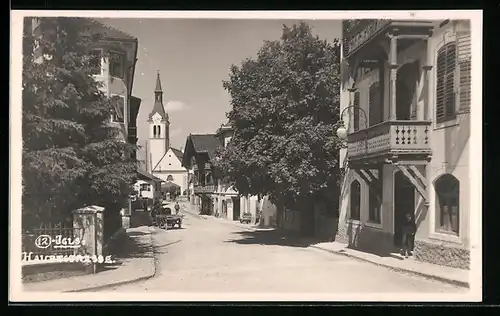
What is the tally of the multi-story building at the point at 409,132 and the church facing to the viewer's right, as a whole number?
0

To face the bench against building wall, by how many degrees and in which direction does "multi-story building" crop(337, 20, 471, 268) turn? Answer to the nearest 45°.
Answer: approximately 45° to its right

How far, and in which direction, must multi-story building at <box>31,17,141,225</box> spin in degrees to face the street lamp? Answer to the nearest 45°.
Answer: approximately 45° to its left

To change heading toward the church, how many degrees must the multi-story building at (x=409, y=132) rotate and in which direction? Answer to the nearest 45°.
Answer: approximately 45° to its right

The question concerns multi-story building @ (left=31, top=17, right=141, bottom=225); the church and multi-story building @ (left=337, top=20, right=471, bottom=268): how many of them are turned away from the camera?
0

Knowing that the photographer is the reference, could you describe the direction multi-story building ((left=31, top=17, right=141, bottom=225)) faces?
facing the viewer and to the right of the viewer

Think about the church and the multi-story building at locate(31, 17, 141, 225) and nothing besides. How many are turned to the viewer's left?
0

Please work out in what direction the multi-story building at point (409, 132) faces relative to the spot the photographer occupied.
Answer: facing the viewer and to the left of the viewer

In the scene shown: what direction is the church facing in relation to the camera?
toward the camera
